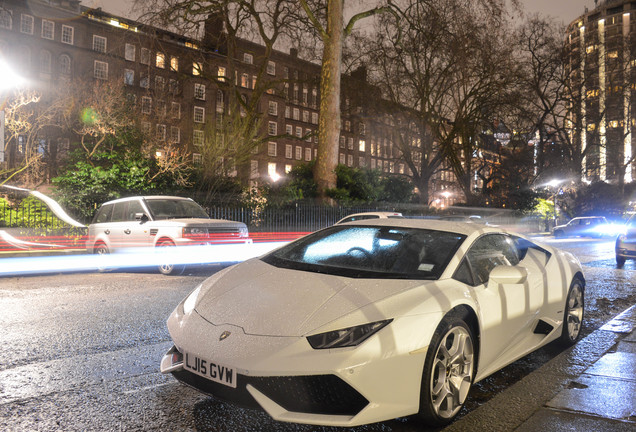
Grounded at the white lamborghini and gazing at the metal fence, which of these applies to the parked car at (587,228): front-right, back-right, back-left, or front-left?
front-right

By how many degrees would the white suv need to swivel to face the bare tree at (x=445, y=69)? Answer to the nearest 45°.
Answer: approximately 90° to its left

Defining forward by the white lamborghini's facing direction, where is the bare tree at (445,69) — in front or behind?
behind

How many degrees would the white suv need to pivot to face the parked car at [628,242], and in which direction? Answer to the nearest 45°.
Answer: approximately 45° to its left

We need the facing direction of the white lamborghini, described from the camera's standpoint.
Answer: facing the viewer and to the left of the viewer

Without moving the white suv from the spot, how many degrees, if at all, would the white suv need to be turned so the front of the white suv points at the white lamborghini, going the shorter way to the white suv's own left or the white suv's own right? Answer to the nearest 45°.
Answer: approximately 45° to the white suv's own right

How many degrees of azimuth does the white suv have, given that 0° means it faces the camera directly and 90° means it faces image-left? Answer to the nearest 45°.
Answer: approximately 315°

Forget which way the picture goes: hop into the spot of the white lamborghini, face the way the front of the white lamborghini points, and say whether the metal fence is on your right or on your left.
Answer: on your right

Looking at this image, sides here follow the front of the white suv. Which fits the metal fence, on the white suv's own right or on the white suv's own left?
on the white suv's own left

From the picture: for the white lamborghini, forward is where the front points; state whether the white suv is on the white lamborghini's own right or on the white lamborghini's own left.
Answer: on the white lamborghini's own right

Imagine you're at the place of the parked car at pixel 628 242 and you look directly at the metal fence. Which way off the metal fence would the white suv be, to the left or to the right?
left

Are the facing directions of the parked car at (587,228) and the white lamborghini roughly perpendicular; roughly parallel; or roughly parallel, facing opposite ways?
roughly perpendicular
